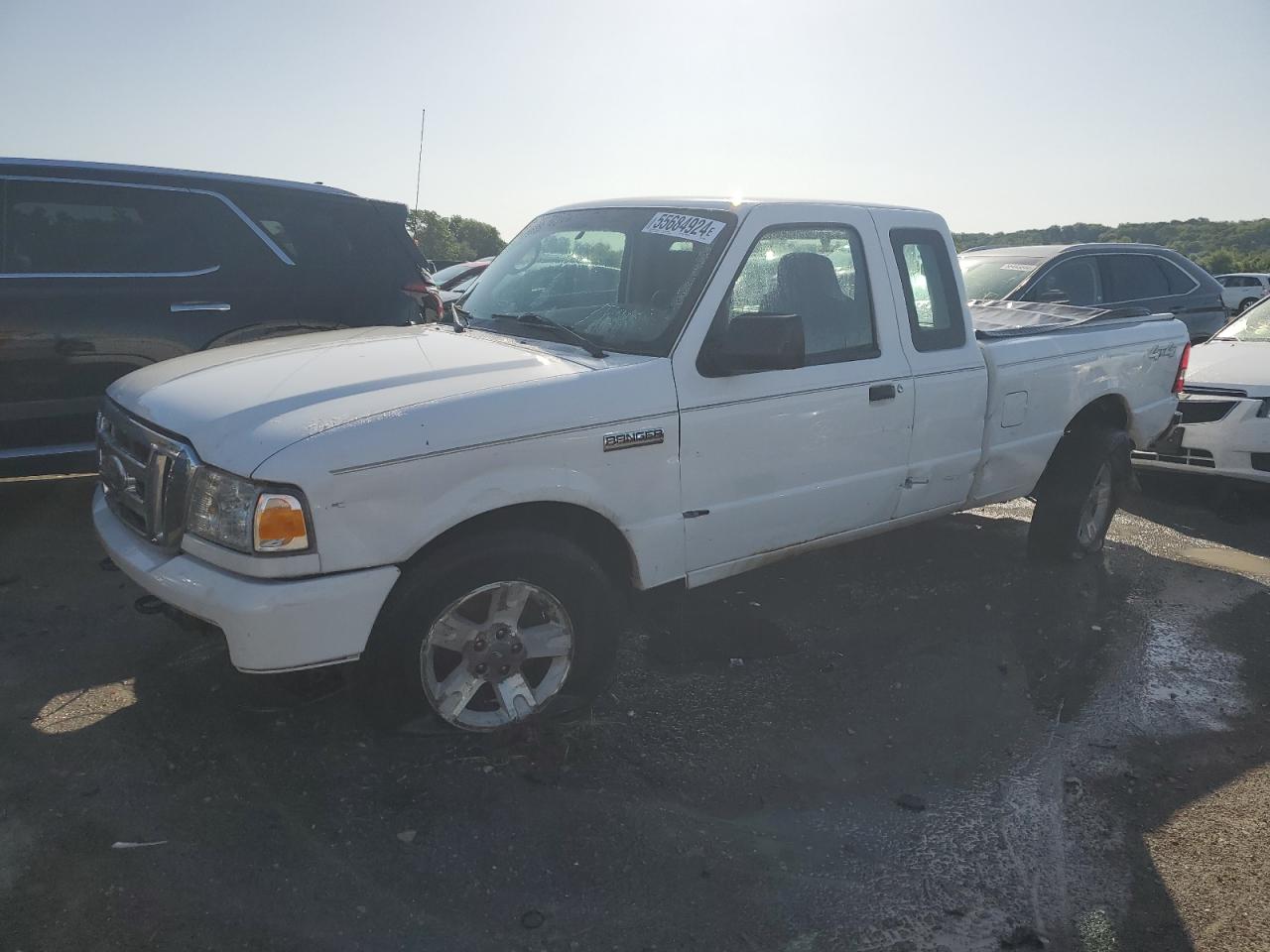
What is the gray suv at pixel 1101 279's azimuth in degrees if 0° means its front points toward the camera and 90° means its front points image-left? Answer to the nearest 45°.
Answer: approximately 45°

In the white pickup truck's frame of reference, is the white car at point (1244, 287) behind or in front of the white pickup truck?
behind

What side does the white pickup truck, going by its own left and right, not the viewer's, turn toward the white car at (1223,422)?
back

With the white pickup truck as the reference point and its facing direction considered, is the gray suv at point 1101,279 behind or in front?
behind

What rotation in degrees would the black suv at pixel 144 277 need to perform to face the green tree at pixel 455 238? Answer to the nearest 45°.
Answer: approximately 90° to its right

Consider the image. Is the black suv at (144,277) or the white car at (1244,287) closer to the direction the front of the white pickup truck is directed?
the black suv

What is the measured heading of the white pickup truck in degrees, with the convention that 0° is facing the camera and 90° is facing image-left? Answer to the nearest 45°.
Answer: approximately 45°

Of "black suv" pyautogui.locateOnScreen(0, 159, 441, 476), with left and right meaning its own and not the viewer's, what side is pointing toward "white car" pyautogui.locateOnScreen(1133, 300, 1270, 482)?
back

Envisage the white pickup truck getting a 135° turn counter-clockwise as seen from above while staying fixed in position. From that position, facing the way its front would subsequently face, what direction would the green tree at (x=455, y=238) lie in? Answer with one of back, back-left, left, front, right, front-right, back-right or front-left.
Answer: left

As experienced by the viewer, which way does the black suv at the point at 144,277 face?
facing to the left of the viewer
